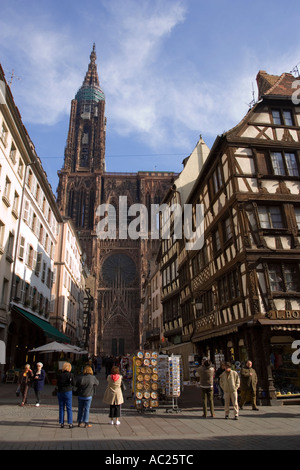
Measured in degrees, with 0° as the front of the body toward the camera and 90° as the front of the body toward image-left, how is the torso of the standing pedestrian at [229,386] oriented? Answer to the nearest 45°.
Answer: approximately 0°

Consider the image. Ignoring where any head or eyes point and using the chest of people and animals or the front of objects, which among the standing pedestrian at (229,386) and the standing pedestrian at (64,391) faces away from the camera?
the standing pedestrian at (64,391)

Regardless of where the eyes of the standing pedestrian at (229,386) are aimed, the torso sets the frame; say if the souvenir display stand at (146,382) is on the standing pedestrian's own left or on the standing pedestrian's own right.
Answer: on the standing pedestrian's own right

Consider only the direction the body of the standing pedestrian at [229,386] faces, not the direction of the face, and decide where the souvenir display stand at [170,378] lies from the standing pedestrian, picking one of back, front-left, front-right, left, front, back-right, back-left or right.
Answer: back-right

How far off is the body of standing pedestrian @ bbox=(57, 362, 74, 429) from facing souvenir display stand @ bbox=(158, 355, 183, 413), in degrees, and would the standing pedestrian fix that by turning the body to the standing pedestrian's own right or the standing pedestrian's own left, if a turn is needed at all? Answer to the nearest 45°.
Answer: approximately 45° to the standing pedestrian's own right

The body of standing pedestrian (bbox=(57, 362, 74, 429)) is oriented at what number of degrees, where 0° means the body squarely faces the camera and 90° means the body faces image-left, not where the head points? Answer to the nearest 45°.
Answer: approximately 180°

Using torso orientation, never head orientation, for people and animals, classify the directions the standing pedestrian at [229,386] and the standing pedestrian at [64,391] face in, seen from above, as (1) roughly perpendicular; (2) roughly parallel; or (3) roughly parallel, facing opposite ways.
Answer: roughly parallel, facing opposite ways
